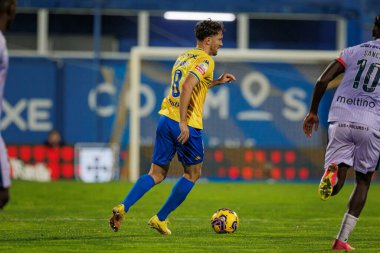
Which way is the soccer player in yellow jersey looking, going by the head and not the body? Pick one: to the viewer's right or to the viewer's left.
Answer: to the viewer's right

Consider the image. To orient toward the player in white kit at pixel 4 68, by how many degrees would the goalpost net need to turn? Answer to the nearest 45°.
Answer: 0° — it already faces them

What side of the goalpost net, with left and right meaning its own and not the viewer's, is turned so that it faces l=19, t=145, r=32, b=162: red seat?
right

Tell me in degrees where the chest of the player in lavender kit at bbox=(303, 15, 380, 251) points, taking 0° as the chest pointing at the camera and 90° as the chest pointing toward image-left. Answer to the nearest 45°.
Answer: approximately 180°

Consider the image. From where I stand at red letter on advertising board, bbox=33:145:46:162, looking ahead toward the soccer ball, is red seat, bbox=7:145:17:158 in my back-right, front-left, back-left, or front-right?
back-right

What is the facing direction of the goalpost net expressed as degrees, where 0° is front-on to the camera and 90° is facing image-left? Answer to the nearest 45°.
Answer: approximately 0°

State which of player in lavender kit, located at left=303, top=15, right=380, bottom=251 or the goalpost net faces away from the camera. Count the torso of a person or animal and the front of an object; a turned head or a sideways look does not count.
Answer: the player in lavender kit
